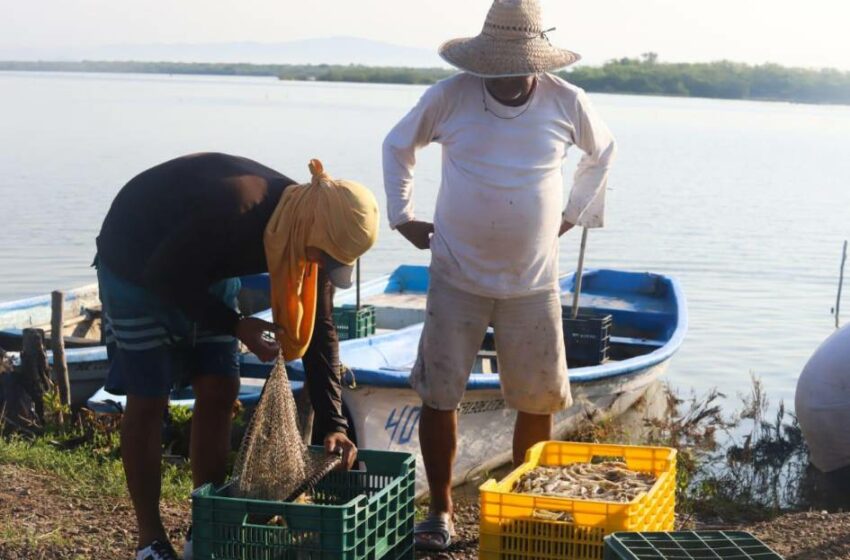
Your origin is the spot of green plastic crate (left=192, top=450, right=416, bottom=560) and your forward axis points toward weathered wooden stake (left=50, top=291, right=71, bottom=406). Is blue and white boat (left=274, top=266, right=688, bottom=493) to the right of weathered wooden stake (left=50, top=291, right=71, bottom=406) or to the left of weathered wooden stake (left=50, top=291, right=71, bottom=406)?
right

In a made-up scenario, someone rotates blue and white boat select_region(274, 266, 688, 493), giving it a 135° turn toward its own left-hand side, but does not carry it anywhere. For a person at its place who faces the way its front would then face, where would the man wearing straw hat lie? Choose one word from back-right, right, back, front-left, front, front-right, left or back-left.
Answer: right

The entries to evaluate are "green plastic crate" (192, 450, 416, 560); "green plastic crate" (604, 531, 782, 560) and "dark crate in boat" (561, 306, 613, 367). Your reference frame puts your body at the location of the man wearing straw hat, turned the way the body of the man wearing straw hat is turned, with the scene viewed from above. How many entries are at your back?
1

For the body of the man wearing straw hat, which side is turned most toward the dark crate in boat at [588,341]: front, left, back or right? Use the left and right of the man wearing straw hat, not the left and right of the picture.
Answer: back

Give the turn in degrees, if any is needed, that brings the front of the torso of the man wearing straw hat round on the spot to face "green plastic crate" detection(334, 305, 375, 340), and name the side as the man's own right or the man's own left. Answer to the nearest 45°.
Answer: approximately 180°

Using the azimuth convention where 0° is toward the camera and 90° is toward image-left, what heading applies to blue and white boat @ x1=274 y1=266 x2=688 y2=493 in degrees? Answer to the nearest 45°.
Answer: approximately 45°

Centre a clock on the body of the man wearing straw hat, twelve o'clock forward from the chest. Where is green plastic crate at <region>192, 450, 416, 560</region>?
The green plastic crate is roughly at 1 o'clock from the man wearing straw hat.

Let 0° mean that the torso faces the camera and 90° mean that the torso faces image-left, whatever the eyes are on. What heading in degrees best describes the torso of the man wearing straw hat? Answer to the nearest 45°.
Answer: approximately 0°

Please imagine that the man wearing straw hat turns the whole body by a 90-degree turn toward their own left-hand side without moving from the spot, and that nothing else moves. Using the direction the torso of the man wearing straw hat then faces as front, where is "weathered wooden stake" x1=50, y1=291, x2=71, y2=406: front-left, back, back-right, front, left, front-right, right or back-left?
back-left

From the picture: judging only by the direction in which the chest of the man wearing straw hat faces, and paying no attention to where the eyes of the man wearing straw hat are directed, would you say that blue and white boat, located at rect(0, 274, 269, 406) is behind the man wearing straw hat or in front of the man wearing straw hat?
behind

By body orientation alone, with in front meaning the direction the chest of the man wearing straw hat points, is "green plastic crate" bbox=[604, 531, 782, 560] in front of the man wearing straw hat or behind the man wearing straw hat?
in front
